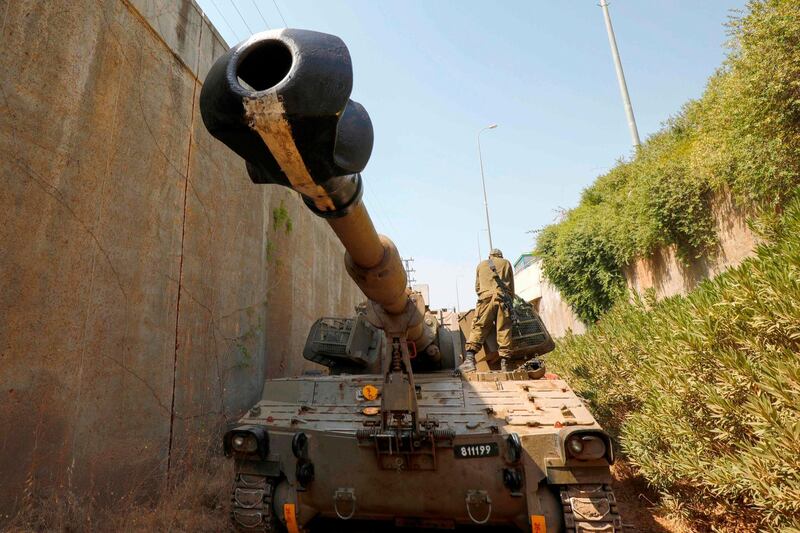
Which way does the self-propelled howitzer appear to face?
toward the camera

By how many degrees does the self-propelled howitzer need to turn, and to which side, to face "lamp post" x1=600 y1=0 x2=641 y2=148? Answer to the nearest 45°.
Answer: approximately 135° to its left

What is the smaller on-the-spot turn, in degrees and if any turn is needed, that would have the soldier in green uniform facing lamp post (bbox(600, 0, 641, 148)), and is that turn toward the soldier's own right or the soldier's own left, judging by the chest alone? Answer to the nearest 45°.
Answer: approximately 45° to the soldier's own right

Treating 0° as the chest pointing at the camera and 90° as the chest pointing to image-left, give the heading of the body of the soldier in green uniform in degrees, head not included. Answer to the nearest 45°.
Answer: approximately 180°
